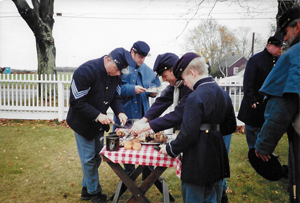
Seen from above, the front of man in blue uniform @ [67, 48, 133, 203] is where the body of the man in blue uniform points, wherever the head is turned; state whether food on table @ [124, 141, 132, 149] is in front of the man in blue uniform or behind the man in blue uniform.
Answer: in front

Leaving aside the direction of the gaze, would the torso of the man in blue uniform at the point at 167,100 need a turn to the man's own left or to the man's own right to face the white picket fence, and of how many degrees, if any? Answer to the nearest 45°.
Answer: approximately 90° to the man's own right

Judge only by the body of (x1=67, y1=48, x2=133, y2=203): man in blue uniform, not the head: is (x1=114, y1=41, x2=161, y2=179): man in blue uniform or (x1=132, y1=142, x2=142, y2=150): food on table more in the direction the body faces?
the food on table

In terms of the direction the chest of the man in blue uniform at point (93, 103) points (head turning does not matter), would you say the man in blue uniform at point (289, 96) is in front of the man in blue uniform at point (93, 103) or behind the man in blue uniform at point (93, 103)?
in front

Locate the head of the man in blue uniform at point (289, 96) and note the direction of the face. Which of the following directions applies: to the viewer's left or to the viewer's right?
to the viewer's left

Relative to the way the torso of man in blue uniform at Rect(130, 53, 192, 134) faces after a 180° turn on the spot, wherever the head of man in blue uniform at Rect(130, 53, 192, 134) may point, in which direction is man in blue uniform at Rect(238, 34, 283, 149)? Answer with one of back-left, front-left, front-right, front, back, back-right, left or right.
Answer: front

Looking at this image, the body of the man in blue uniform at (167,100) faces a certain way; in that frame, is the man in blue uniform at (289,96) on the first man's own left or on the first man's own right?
on the first man's own left

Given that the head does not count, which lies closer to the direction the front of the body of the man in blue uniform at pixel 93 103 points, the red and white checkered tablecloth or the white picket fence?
the red and white checkered tablecloth

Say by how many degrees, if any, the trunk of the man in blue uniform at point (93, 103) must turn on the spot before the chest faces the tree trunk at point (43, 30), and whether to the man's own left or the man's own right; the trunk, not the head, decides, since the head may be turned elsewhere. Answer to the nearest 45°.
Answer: approximately 135° to the man's own left
